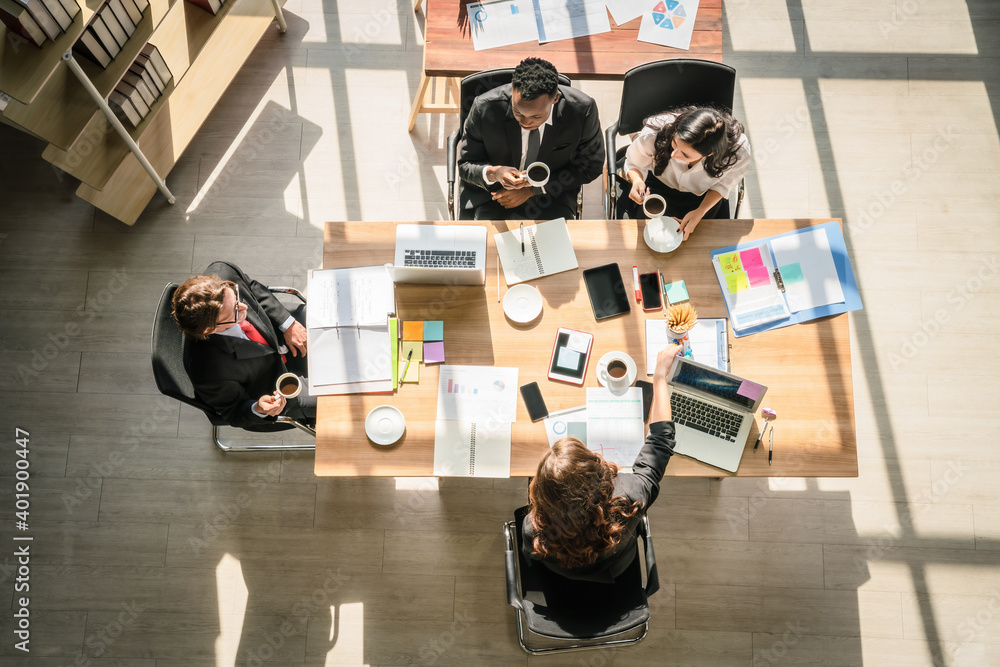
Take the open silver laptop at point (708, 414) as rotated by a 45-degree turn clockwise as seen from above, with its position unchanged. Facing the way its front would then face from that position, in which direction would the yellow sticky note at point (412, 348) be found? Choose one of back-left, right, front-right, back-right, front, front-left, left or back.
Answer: front-right

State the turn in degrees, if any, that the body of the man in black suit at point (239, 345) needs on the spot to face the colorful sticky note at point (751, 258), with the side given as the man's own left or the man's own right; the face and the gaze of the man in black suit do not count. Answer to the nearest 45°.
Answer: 0° — they already face it

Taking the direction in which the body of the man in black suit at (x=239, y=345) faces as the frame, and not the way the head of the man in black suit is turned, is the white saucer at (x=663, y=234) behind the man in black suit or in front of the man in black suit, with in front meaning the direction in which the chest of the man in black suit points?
in front

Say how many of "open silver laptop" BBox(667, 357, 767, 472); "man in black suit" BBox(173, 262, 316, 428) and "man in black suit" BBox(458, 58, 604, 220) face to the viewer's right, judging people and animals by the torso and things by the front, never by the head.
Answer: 1

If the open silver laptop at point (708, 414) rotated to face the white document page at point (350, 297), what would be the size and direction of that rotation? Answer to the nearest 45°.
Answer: approximately 90° to its right

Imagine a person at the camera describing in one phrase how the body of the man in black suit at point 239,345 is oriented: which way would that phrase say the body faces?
to the viewer's right

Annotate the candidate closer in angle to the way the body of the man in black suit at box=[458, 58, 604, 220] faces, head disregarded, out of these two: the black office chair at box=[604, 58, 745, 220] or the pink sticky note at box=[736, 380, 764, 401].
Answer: the pink sticky note

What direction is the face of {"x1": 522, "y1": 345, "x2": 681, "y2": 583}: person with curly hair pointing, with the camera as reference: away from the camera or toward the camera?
away from the camera

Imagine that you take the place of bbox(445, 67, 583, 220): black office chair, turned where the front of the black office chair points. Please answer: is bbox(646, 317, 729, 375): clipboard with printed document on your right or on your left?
on your left
